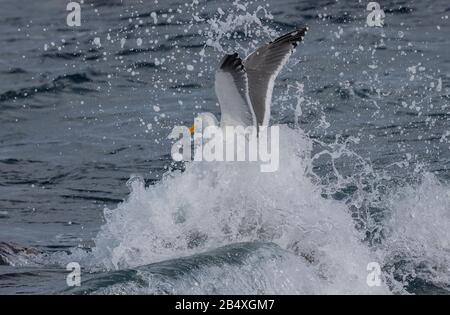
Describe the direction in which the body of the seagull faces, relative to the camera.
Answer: to the viewer's left
